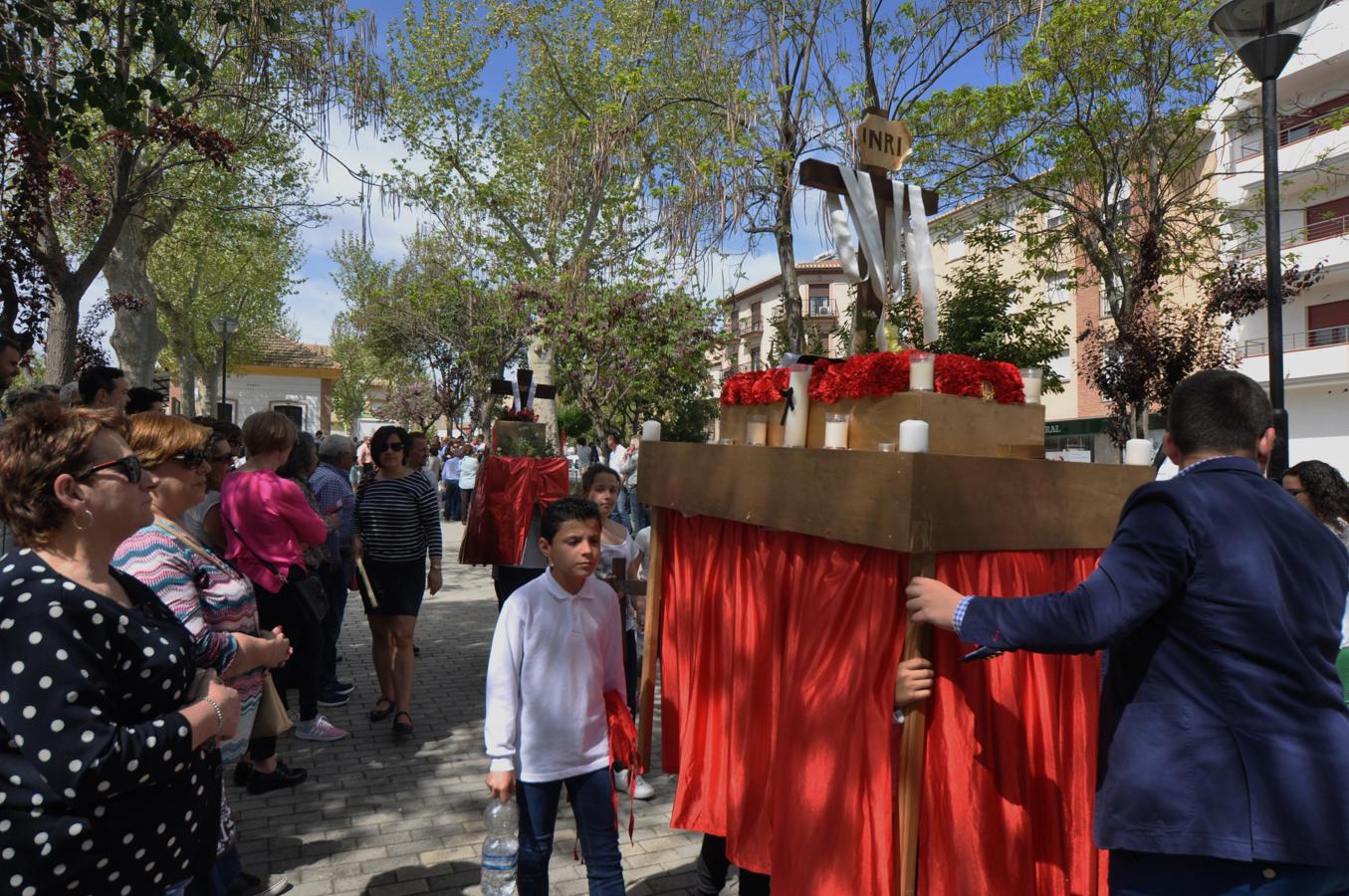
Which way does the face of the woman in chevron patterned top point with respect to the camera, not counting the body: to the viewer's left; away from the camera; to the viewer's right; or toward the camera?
to the viewer's right

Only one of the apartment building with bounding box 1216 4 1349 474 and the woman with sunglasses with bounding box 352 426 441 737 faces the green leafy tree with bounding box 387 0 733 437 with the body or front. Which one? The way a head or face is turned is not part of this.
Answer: the apartment building

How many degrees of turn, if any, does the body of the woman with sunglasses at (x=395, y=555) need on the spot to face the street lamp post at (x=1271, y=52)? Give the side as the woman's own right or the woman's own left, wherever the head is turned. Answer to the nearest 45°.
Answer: approximately 90° to the woman's own left

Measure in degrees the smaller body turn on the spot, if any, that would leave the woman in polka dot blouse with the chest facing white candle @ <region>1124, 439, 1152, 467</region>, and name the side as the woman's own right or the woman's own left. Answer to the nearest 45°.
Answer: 0° — they already face it

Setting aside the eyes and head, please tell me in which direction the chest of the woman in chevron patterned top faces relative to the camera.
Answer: to the viewer's right

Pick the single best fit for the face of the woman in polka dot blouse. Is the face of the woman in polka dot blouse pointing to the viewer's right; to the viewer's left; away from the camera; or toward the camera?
to the viewer's right

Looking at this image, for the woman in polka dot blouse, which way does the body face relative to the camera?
to the viewer's right

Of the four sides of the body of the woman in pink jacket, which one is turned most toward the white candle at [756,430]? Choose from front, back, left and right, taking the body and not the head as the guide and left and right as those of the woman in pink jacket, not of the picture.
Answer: right

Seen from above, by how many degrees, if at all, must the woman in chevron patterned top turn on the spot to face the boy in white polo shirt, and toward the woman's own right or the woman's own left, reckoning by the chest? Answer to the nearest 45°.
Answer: approximately 45° to the woman's own right

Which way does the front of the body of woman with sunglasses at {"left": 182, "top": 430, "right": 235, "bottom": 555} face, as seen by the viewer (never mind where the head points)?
to the viewer's right

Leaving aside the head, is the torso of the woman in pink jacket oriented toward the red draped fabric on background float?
yes

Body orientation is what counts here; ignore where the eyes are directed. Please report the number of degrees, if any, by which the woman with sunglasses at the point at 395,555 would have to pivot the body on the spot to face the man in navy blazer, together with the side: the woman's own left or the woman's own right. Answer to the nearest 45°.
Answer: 0° — they already face them
